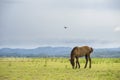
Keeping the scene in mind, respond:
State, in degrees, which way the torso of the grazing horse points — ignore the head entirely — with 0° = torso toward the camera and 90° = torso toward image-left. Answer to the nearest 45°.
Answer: approximately 90°
